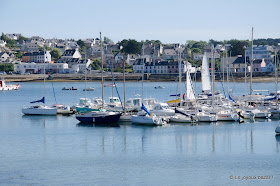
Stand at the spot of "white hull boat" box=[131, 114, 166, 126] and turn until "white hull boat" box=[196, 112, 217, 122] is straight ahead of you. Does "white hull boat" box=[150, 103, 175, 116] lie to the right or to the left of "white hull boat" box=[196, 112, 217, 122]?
left

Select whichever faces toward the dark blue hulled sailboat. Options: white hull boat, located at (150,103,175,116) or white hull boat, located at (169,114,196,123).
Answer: white hull boat, located at (169,114,196,123)

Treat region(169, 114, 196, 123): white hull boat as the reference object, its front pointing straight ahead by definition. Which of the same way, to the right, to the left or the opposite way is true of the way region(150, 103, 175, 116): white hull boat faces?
the opposite way

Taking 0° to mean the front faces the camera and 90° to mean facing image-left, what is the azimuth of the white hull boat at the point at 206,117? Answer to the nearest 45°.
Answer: approximately 90°

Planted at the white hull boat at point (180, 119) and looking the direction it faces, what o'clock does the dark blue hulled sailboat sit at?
The dark blue hulled sailboat is roughly at 12 o'clock from the white hull boat.

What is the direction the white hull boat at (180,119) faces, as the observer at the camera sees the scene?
facing to the left of the viewer

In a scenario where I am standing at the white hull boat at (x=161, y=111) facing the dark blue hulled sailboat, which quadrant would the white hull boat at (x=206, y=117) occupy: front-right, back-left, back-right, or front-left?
back-left

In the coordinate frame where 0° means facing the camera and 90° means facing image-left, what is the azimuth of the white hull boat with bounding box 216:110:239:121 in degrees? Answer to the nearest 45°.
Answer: approximately 90°
